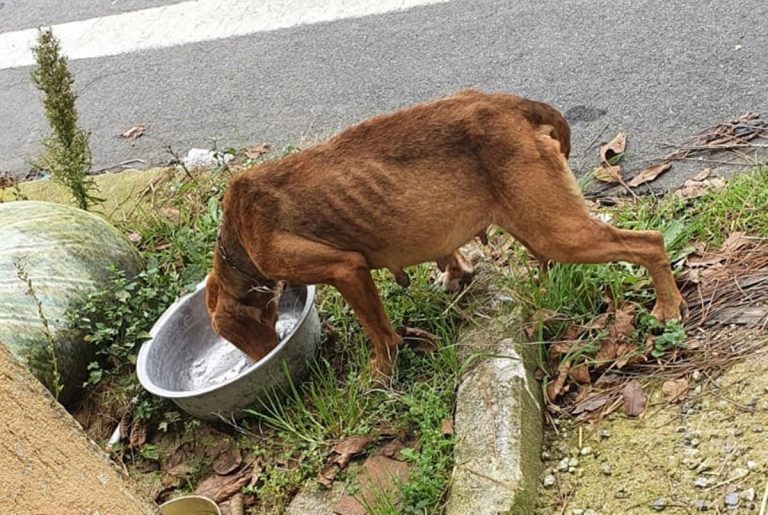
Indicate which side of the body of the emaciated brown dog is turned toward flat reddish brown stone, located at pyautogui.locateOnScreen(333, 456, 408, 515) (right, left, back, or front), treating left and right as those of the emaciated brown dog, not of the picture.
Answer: left

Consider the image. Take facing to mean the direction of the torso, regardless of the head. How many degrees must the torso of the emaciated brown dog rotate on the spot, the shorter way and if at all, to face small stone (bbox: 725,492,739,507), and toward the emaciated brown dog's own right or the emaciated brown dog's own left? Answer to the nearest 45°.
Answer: approximately 135° to the emaciated brown dog's own left

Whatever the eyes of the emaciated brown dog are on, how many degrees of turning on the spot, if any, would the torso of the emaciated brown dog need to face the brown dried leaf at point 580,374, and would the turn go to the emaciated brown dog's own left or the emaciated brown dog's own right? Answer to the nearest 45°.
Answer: approximately 135° to the emaciated brown dog's own left

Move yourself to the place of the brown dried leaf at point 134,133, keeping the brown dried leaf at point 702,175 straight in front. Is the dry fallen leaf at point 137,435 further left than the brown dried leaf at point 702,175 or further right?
right

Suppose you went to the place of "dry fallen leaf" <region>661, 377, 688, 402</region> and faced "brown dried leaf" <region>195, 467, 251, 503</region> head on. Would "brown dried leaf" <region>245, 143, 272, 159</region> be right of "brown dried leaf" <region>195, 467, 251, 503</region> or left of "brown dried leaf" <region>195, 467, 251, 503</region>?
right

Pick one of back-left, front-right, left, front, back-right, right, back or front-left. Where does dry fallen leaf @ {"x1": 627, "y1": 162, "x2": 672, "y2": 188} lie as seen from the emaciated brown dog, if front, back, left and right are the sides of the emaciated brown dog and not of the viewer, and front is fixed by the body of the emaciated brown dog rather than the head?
back-right

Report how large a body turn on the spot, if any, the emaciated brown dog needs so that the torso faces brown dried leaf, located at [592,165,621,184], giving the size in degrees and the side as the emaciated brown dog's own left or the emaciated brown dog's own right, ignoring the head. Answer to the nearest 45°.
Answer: approximately 135° to the emaciated brown dog's own right

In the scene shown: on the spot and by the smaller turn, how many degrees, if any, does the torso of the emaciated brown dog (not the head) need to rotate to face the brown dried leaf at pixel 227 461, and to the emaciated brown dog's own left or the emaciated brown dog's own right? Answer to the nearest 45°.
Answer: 0° — it already faces it

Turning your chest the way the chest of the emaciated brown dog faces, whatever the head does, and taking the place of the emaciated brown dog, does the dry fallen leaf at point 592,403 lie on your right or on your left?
on your left

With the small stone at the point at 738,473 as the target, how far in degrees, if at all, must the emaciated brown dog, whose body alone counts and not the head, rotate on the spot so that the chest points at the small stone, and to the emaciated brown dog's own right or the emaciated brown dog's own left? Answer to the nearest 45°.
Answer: approximately 135° to the emaciated brown dog's own left

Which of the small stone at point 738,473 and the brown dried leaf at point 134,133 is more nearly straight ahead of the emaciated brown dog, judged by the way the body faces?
the brown dried leaf

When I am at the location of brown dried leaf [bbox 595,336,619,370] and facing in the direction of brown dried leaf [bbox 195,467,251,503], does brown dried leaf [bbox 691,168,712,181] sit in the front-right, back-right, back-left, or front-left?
back-right

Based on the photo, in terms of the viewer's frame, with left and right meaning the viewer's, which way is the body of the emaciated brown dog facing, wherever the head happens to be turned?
facing to the left of the viewer
